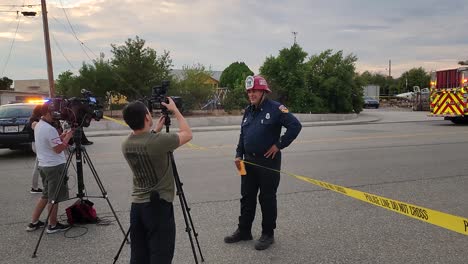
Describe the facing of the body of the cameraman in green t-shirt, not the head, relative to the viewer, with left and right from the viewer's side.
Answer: facing away from the viewer and to the right of the viewer

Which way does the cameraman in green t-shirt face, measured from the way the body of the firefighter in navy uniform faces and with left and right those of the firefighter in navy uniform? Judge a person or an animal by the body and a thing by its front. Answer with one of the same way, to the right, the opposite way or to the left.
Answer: the opposite way

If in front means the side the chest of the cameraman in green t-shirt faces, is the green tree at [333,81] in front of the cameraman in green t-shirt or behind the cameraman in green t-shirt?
in front

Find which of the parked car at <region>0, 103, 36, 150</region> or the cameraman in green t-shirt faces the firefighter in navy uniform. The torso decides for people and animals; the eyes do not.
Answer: the cameraman in green t-shirt

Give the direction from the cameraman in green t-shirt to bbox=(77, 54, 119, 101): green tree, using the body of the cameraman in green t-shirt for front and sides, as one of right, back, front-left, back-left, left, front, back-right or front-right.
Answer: front-left

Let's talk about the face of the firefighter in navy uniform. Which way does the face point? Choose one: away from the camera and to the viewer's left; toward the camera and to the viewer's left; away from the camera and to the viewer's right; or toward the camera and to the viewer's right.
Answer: toward the camera and to the viewer's left

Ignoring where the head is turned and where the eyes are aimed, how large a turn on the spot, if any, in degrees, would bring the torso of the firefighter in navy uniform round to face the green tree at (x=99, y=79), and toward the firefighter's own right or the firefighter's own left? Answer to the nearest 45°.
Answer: approximately 90° to the firefighter's own right

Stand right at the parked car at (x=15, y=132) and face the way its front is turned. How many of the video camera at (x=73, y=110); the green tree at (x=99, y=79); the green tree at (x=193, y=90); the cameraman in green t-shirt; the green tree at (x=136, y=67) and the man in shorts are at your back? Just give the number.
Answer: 3

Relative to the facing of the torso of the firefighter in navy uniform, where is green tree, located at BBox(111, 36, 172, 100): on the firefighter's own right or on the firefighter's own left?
on the firefighter's own right

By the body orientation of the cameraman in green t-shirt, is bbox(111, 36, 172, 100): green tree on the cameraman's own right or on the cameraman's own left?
on the cameraman's own left
